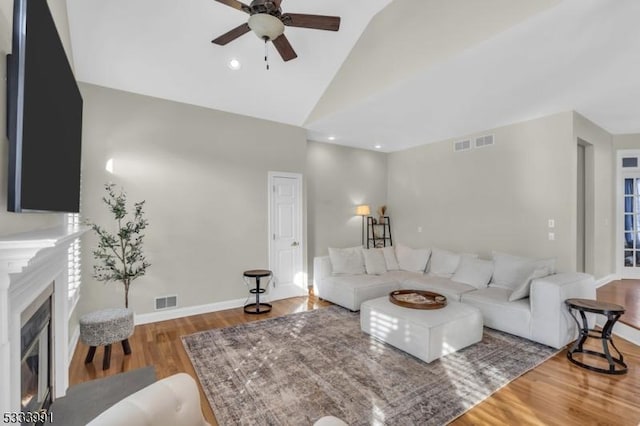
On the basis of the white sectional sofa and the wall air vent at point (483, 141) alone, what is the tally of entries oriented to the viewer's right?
0

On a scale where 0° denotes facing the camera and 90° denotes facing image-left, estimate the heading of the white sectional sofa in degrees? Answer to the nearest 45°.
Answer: approximately 45°

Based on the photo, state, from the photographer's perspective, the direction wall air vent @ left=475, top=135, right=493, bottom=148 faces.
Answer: facing the viewer and to the left of the viewer

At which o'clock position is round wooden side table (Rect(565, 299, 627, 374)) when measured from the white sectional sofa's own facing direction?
The round wooden side table is roughly at 9 o'clock from the white sectional sofa.

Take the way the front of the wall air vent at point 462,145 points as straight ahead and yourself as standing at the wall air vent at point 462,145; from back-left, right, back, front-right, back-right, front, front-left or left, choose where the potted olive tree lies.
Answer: front

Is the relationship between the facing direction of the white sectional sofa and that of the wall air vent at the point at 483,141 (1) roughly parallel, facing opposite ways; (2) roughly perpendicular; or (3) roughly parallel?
roughly parallel

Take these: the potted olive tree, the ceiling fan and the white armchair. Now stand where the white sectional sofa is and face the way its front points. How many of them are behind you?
0

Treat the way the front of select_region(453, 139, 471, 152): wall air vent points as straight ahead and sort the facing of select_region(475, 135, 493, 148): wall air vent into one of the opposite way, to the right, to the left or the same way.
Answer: the same way

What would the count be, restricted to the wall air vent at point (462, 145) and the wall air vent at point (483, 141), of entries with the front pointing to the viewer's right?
0

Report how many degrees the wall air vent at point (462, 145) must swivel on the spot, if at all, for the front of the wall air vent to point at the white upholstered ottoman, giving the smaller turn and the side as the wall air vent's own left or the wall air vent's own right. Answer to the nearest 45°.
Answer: approximately 45° to the wall air vent's own left

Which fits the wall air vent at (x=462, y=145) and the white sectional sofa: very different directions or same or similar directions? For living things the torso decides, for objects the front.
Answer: same or similar directions
